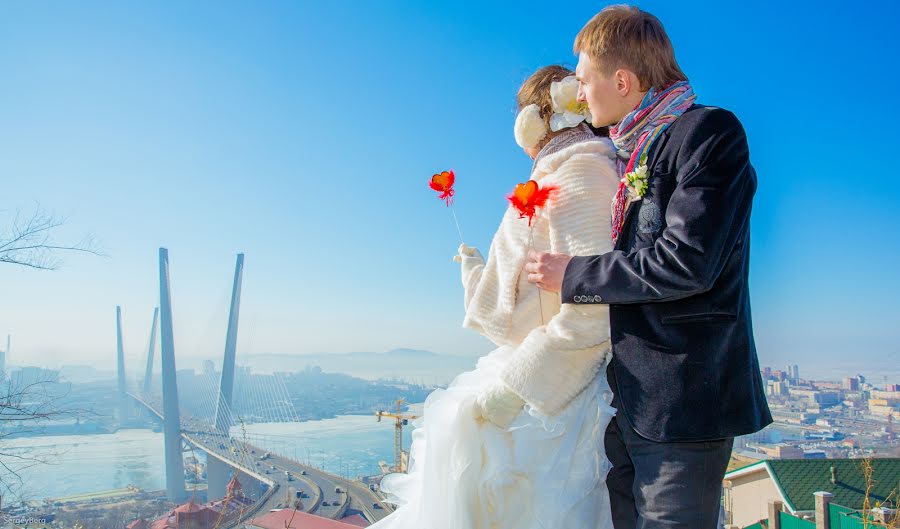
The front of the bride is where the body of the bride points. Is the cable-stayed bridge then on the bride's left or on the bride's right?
on the bride's right

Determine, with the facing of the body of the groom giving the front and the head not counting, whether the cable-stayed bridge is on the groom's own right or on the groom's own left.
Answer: on the groom's own right

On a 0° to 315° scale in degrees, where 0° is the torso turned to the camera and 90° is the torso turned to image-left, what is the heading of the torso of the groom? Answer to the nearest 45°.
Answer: approximately 90°

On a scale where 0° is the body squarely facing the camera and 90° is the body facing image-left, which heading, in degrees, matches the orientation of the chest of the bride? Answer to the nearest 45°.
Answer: approximately 90°
